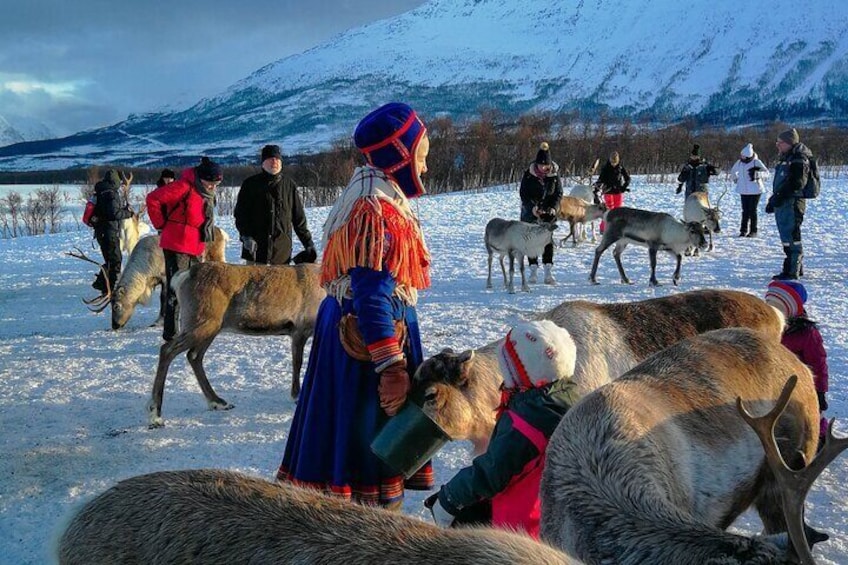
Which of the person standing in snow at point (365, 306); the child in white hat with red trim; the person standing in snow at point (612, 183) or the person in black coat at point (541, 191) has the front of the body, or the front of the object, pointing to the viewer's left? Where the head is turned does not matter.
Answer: the child in white hat with red trim

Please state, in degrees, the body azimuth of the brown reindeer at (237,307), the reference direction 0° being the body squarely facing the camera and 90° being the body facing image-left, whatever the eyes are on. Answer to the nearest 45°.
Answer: approximately 270°

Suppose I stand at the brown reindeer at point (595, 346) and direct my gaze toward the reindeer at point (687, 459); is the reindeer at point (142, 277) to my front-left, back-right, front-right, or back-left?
back-right

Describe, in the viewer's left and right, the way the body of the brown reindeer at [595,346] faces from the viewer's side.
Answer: facing to the left of the viewer

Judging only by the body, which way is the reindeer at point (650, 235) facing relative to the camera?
to the viewer's right

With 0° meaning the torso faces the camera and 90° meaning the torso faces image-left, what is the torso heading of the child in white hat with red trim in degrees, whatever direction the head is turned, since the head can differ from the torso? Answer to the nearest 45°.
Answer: approximately 90°

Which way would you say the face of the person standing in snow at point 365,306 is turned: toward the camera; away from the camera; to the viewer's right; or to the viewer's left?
to the viewer's right

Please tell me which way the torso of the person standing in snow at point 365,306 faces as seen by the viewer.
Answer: to the viewer's right

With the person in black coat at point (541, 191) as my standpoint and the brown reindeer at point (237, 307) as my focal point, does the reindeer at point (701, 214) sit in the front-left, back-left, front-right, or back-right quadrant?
back-left
